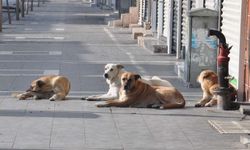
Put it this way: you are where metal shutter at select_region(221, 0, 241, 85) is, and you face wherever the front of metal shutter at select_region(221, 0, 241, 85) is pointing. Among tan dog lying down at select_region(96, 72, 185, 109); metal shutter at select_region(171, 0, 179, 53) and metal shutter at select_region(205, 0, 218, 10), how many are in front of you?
1

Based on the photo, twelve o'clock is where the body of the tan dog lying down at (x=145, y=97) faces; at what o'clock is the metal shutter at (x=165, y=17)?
The metal shutter is roughly at 3 o'clock from the tan dog lying down.

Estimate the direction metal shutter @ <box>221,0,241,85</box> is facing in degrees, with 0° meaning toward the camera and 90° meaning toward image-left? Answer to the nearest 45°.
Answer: approximately 45°

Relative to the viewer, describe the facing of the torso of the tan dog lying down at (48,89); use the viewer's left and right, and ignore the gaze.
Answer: facing to the left of the viewer

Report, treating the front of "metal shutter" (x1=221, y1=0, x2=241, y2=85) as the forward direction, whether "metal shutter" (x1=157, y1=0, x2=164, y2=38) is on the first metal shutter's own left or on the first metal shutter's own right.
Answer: on the first metal shutter's own right

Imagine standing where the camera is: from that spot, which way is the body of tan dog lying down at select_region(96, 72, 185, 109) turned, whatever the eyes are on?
to the viewer's left

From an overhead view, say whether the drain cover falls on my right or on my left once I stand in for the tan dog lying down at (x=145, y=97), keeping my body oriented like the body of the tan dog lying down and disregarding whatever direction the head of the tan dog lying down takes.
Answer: on my left
